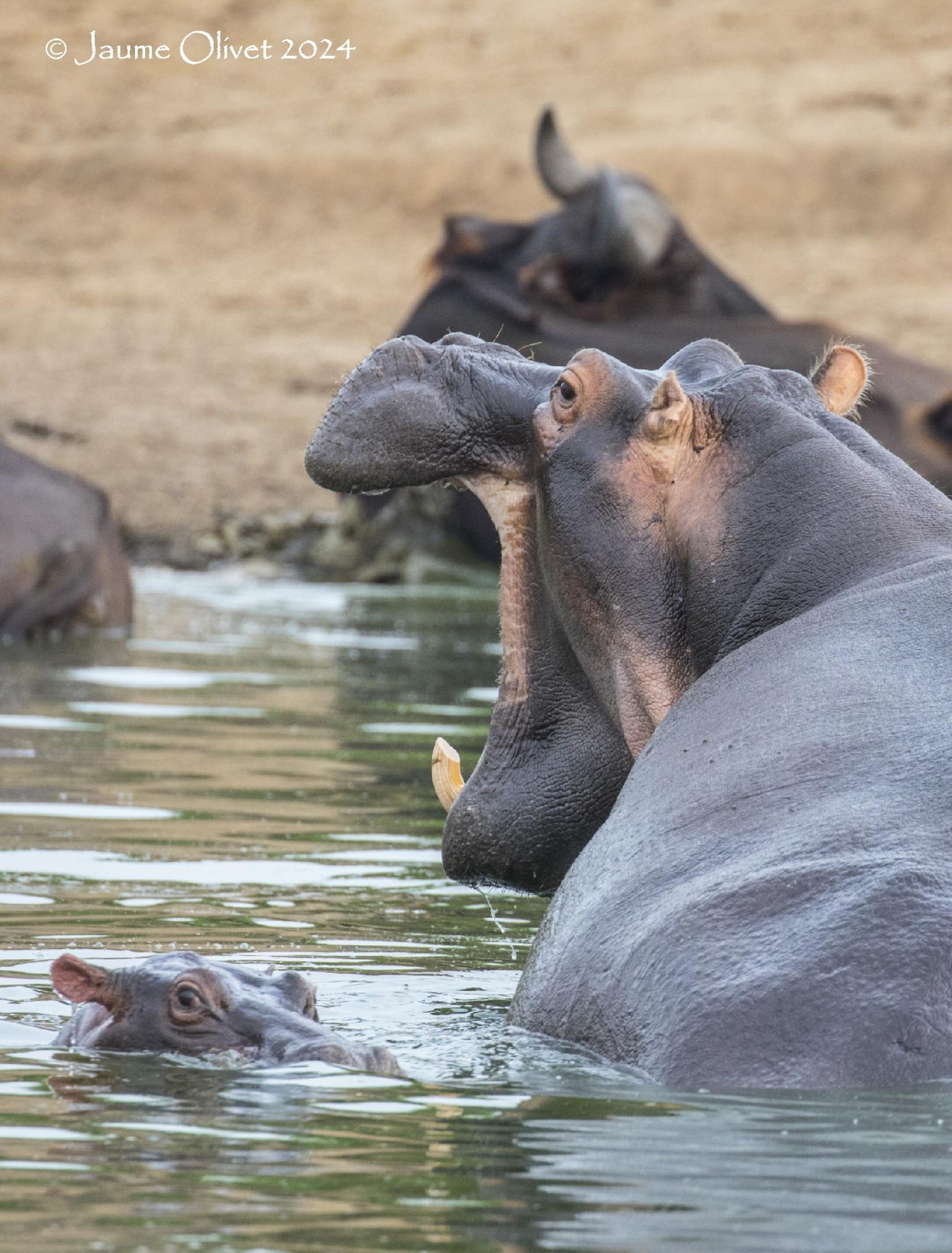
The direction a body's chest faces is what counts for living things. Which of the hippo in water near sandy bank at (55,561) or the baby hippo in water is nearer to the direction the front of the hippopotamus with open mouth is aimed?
the hippo in water near sandy bank

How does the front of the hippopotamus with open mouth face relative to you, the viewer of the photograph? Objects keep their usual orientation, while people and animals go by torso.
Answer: facing away from the viewer and to the left of the viewer

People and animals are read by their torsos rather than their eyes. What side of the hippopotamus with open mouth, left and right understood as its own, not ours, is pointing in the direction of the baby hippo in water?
left
